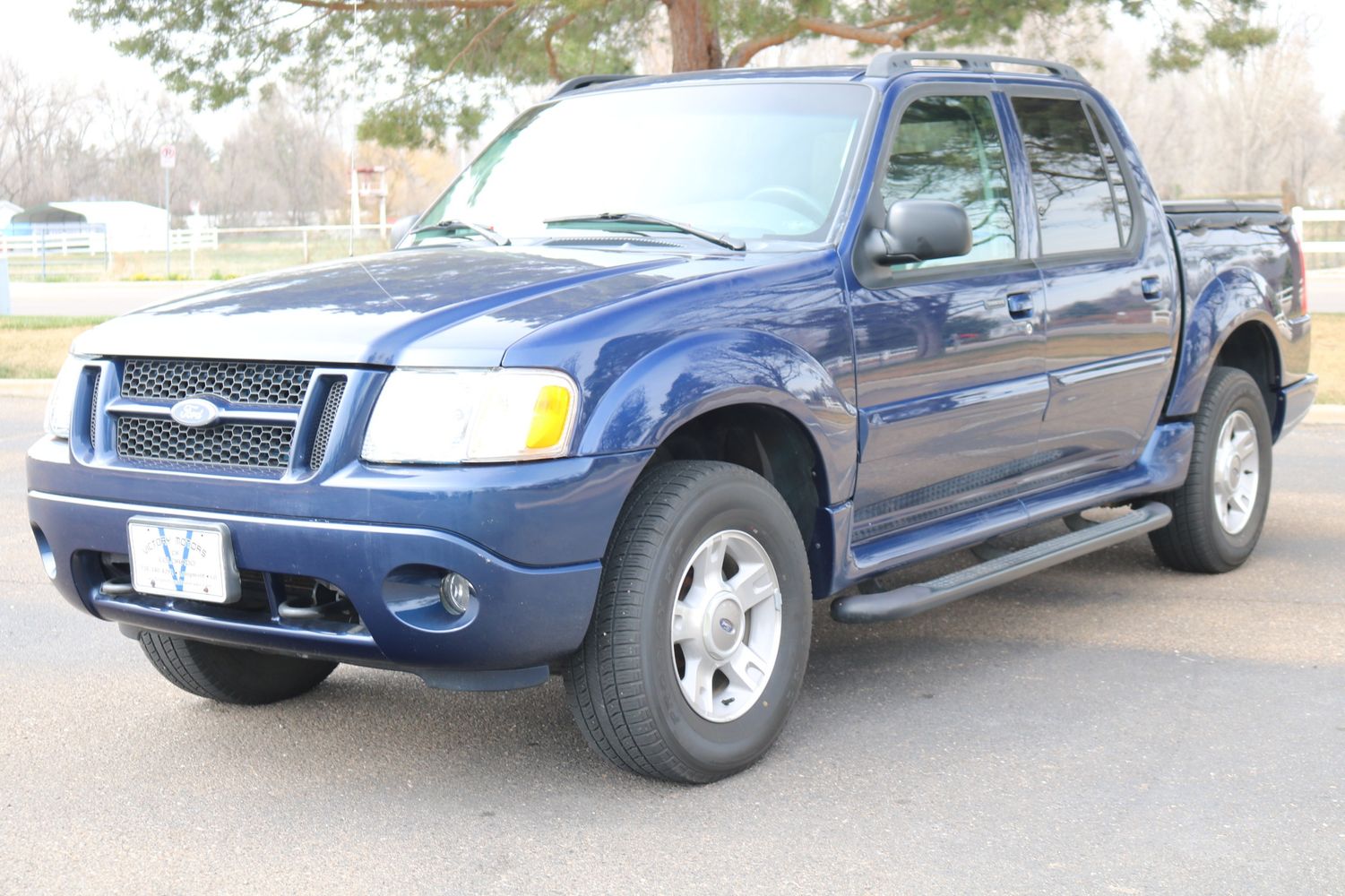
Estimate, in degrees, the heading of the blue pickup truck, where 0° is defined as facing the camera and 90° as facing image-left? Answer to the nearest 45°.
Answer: approximately 45°

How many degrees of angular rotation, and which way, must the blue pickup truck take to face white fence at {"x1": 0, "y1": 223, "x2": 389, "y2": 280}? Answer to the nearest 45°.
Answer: approximately 135° to its right
